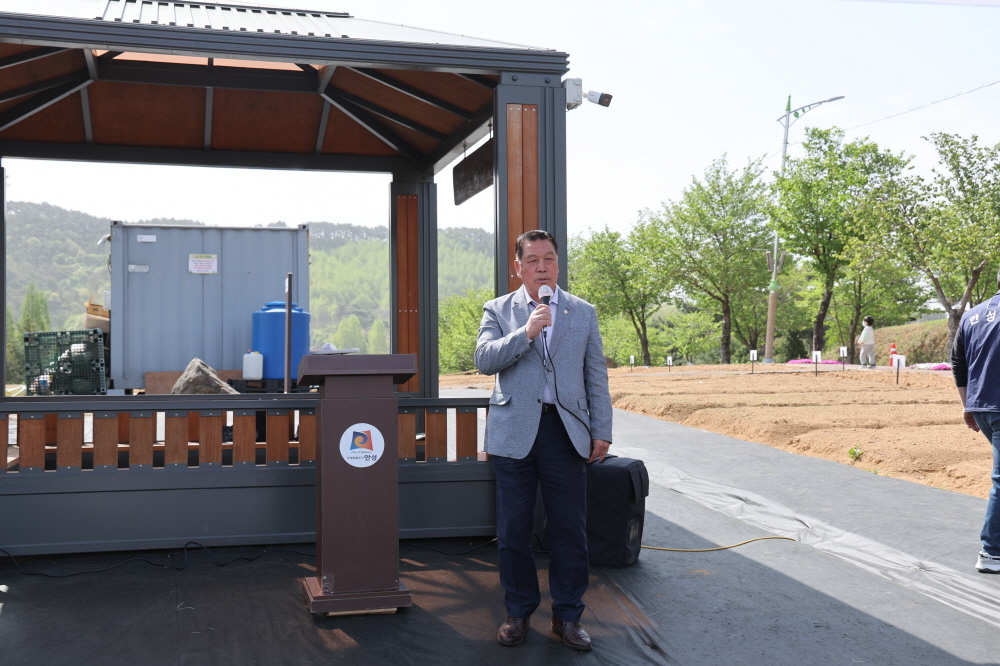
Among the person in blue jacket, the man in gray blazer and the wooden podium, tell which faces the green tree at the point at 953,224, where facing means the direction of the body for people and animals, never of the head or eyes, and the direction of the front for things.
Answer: the person in blue jacket

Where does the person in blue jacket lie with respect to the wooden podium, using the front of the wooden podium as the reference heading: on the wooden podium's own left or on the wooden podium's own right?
on the wooden podium's own left

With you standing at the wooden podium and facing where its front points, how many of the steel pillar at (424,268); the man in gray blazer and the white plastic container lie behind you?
2

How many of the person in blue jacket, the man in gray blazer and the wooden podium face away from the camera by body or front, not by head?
1

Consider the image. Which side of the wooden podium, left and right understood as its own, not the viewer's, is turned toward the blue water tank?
back

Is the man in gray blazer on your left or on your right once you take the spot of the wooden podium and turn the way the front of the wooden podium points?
on your left

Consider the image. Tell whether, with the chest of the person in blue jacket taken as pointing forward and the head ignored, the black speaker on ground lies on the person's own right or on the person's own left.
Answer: on the person's own left

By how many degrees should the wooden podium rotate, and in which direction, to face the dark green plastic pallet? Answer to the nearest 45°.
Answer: approximately 135° to its right

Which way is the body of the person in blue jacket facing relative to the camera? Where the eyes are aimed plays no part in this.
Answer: away from the camera

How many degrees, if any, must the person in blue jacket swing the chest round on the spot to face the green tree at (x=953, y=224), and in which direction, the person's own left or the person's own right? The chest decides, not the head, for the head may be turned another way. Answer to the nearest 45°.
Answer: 0° — they already face it

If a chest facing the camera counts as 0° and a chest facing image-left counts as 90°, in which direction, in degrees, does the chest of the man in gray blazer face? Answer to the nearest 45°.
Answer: approximately 0°
